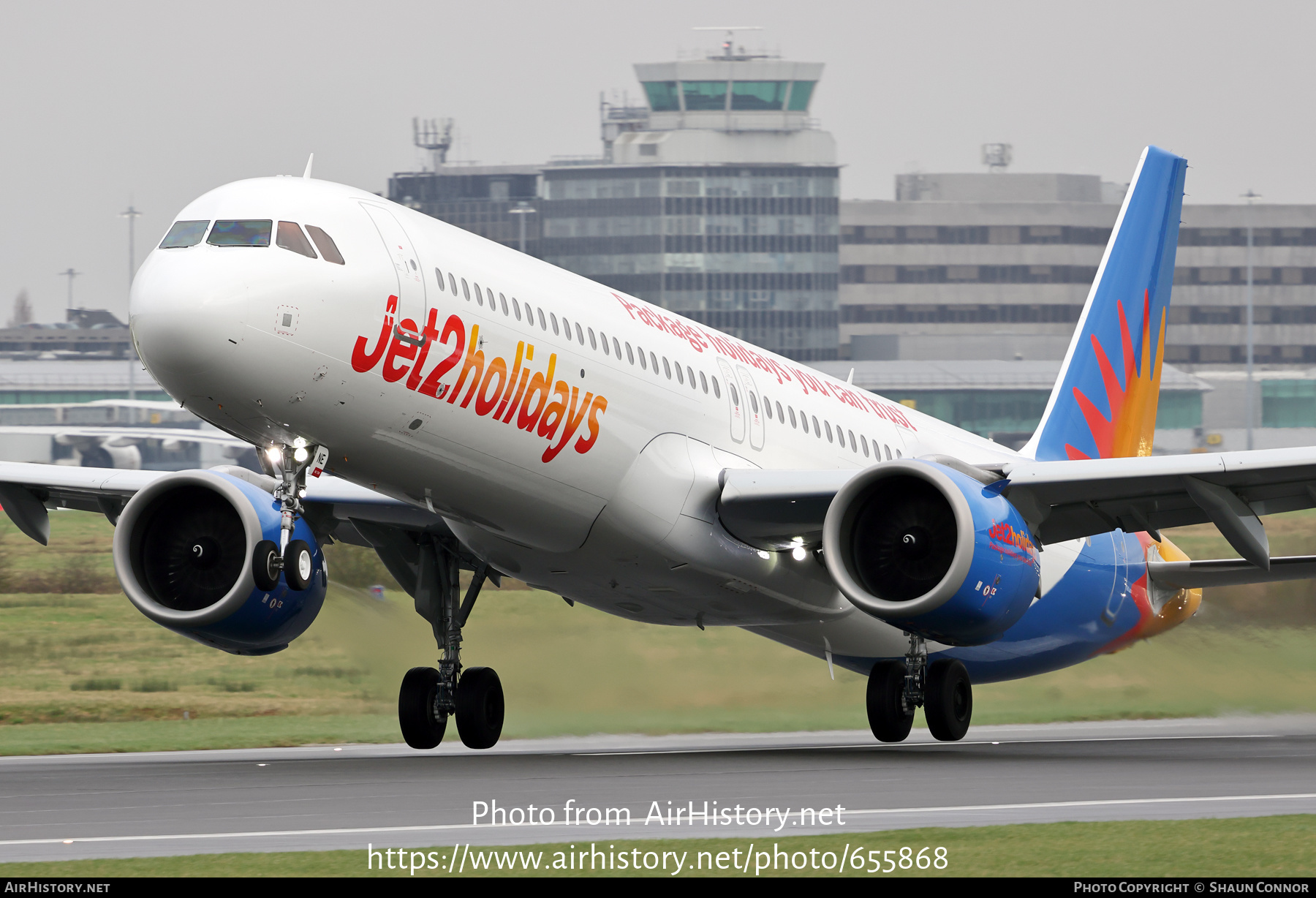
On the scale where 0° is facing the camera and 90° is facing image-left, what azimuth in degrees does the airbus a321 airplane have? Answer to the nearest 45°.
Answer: approximately 45°
